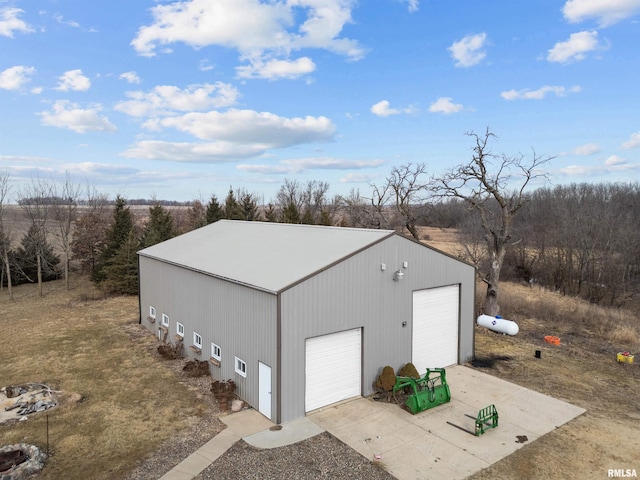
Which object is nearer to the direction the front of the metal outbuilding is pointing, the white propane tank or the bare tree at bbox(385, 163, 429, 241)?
the white propane tank

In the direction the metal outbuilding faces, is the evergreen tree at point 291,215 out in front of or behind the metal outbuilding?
behind

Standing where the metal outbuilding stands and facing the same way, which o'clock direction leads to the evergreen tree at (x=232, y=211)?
The evergreen tree is roughly at 7 o'clock from the metal outbuilding.

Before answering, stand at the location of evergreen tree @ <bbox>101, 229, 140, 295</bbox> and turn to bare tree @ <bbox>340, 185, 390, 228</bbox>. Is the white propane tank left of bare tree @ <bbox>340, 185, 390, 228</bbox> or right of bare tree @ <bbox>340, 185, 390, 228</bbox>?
right

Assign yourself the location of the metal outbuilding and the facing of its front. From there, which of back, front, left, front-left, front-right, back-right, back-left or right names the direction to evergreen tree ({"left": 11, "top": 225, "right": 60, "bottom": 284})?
back

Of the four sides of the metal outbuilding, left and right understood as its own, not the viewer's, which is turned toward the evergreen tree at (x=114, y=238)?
back

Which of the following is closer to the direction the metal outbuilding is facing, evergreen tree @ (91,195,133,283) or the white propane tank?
the white propane tank

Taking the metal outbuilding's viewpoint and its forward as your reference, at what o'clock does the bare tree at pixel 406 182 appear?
The bare tree is roughly at 8 o'clock from the metal outbuilding.

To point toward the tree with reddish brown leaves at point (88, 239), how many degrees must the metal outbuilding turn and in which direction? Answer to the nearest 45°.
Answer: approximately 180°

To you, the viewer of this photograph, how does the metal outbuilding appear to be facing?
facing the viewer and to the right of the viewer

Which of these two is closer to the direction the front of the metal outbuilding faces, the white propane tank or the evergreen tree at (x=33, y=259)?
the white propane tank

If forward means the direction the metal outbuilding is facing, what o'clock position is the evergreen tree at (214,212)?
The evergreen tree is roughly at 7 o'clock from the metal outbuilding.

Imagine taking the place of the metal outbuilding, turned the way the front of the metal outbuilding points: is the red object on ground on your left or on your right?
on your left
